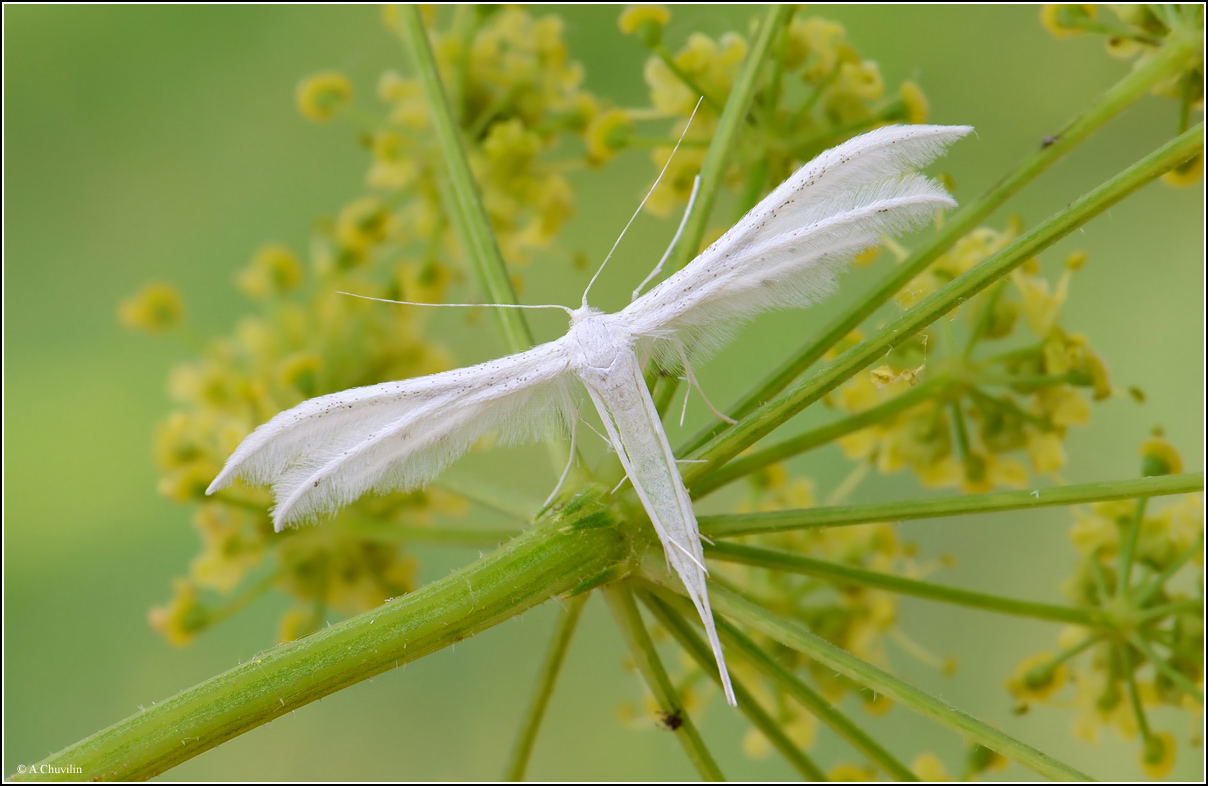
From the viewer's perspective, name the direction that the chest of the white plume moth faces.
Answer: away from the camera
